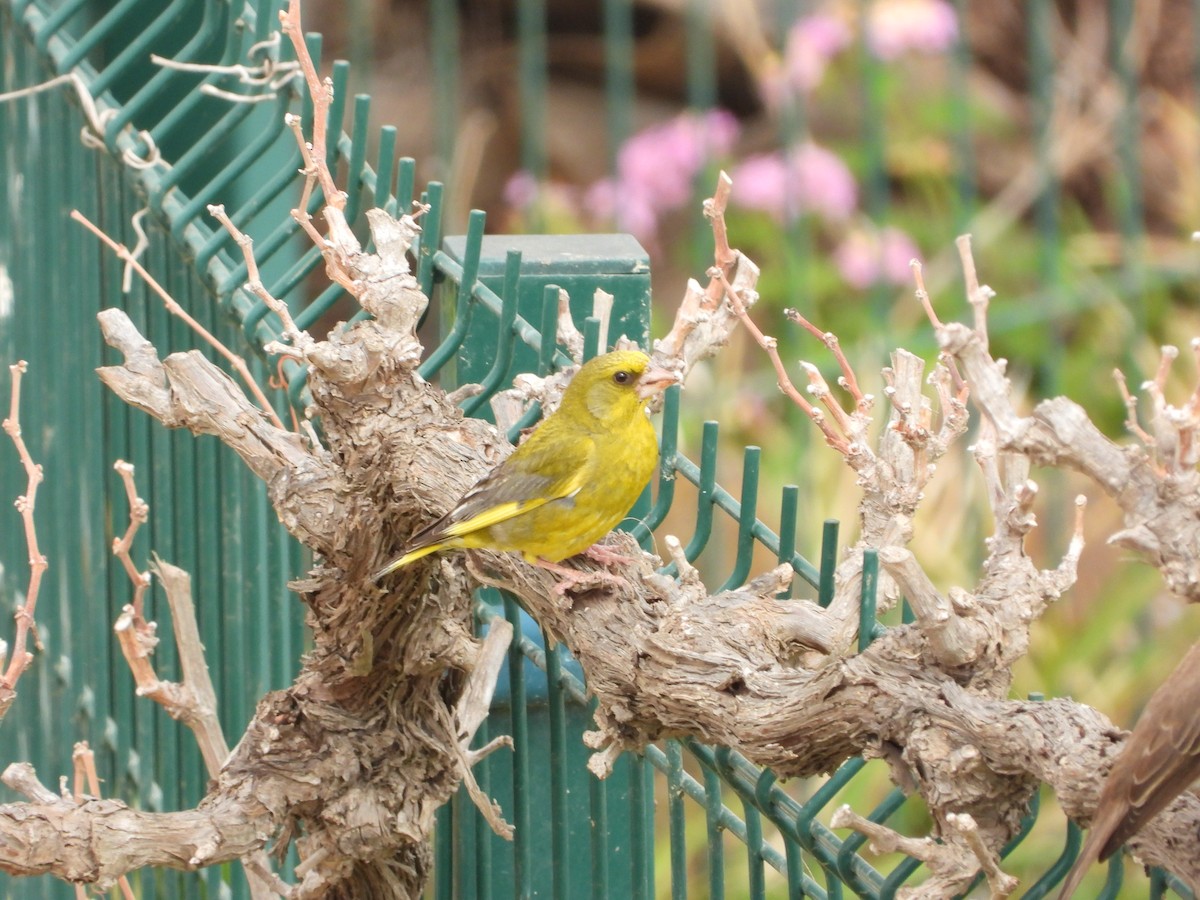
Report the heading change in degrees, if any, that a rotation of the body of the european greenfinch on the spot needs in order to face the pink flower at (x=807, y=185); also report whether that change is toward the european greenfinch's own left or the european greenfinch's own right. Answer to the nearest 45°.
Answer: approximately 90° to the european greenfinch's own left

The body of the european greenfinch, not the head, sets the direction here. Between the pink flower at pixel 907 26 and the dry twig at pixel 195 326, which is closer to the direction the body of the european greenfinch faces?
the pink flower

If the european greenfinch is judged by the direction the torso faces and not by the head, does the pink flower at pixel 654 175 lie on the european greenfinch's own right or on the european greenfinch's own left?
on the european greenfinch's own left

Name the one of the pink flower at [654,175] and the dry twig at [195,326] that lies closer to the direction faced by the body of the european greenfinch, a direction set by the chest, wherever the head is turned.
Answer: the pink flower

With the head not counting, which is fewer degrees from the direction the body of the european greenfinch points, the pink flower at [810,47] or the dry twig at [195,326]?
the pink flower

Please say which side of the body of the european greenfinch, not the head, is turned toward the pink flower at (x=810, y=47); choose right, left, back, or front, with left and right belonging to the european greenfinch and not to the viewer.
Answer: left

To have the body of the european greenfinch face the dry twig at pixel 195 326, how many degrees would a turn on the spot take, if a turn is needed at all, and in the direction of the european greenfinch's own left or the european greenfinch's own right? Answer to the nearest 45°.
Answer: approximately 180°

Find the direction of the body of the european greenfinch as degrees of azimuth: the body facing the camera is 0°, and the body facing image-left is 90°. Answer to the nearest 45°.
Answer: approximately 270°

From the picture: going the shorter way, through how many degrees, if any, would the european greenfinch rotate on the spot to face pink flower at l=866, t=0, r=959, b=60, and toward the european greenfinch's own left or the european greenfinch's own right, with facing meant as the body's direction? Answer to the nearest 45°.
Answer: approximately 90° to the european greenfinch's own left
